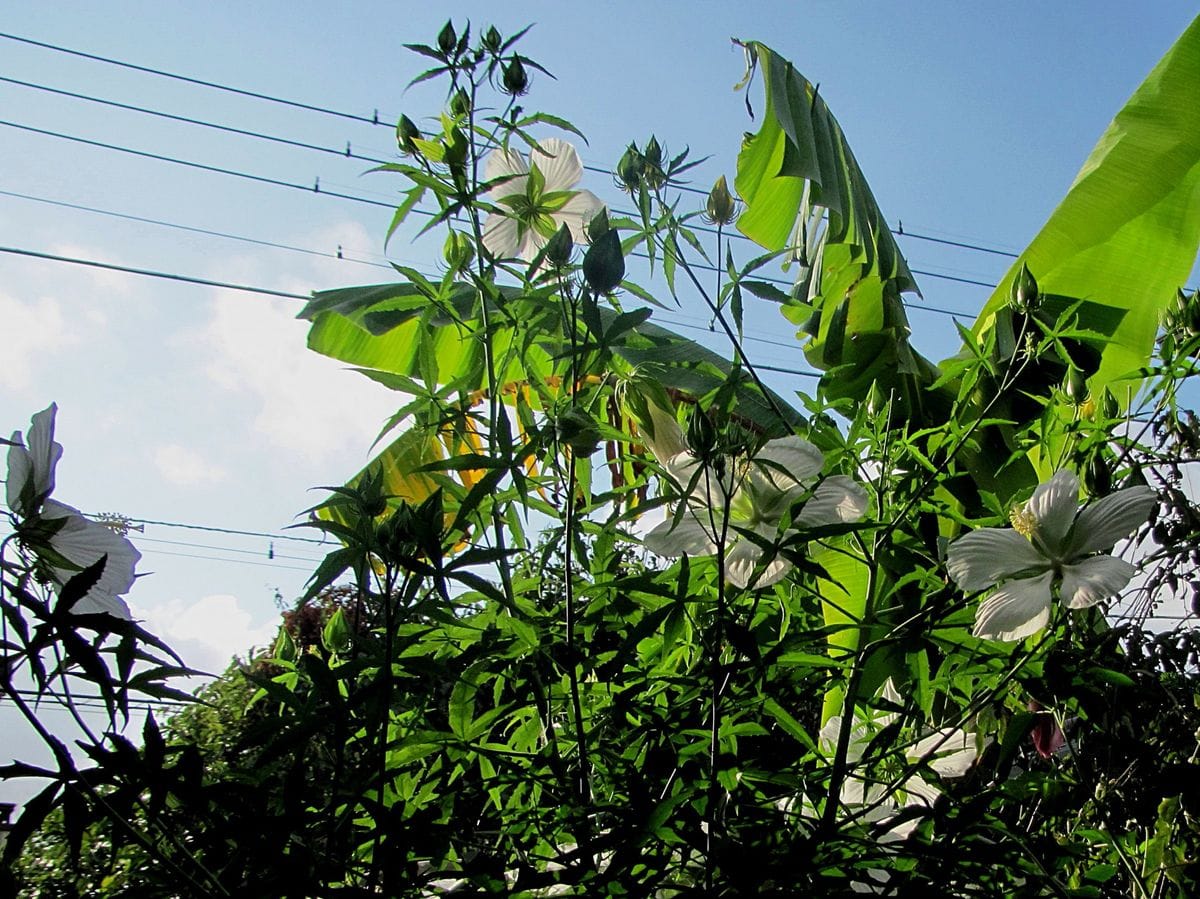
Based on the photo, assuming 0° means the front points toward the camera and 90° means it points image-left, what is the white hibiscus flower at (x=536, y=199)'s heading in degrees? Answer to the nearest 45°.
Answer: approximately 180°
